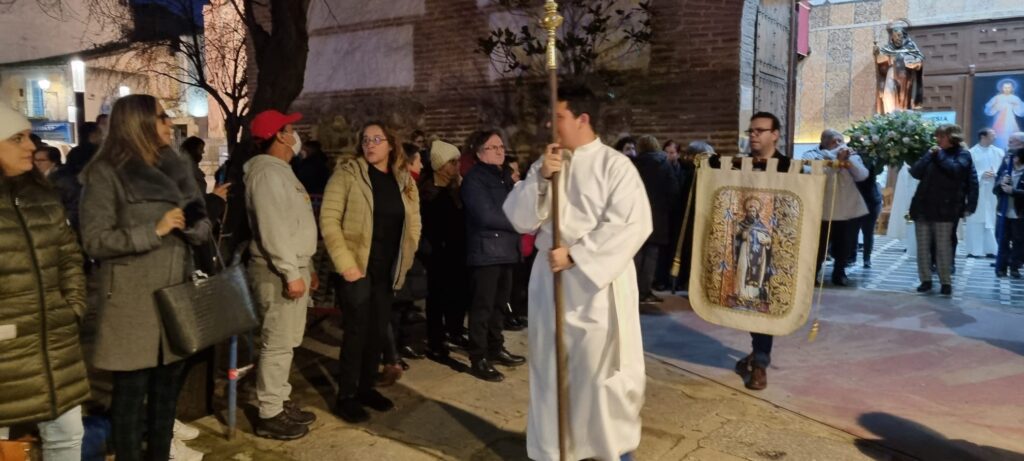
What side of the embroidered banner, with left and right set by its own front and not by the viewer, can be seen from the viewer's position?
front

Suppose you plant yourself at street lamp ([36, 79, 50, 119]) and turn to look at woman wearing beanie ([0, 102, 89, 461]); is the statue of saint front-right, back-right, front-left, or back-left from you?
front-left

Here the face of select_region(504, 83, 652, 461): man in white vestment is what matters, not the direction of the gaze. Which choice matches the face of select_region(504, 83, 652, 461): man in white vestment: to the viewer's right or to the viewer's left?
to the viewer's left

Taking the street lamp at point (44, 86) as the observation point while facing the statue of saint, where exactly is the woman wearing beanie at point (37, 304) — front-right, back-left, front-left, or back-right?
front-right

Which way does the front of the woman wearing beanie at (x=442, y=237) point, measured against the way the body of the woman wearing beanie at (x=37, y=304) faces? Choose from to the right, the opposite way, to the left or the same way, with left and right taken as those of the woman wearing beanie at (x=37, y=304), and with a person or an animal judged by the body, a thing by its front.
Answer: the same way

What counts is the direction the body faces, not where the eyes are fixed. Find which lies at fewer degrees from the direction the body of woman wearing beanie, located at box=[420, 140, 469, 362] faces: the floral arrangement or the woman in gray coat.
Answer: the floral arrangement

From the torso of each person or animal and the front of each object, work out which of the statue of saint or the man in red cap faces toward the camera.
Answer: the statue of saint

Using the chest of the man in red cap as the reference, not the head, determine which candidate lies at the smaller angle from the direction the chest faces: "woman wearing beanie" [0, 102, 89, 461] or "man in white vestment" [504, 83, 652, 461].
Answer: the man in white vestment

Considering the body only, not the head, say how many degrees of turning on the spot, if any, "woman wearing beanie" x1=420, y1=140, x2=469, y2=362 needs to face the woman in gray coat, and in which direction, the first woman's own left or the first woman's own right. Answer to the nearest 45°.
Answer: approximately 135° to the first woman's own right

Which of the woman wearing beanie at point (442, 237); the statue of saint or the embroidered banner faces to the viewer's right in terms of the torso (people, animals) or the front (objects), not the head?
the woman wearing beanie

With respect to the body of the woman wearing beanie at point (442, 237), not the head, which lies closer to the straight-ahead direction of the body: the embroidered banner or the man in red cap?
the embroidered banner

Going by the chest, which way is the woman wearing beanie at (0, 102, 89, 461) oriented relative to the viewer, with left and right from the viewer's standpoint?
facing the viewer and to the right of the viewer

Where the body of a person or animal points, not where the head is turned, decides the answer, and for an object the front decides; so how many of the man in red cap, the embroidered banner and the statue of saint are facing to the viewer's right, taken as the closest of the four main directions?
1

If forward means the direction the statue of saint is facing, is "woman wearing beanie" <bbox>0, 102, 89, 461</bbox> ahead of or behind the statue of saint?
ahead

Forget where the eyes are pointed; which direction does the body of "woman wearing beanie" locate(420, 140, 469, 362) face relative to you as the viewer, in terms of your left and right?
facing to the right of the viewer

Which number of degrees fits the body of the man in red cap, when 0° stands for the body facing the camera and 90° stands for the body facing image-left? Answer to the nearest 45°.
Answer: approximately 270°

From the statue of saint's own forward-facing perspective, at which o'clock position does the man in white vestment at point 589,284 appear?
The man in white vestment is roughly at 12 o'clock from the statue of saint.

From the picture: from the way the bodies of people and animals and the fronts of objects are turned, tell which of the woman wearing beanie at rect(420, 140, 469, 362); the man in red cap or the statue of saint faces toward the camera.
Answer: the statue of saint

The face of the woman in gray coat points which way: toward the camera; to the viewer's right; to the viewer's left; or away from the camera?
to the viewer's right

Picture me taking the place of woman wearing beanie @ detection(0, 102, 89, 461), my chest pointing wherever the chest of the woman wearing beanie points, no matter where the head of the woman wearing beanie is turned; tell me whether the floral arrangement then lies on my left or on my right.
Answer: on my left
